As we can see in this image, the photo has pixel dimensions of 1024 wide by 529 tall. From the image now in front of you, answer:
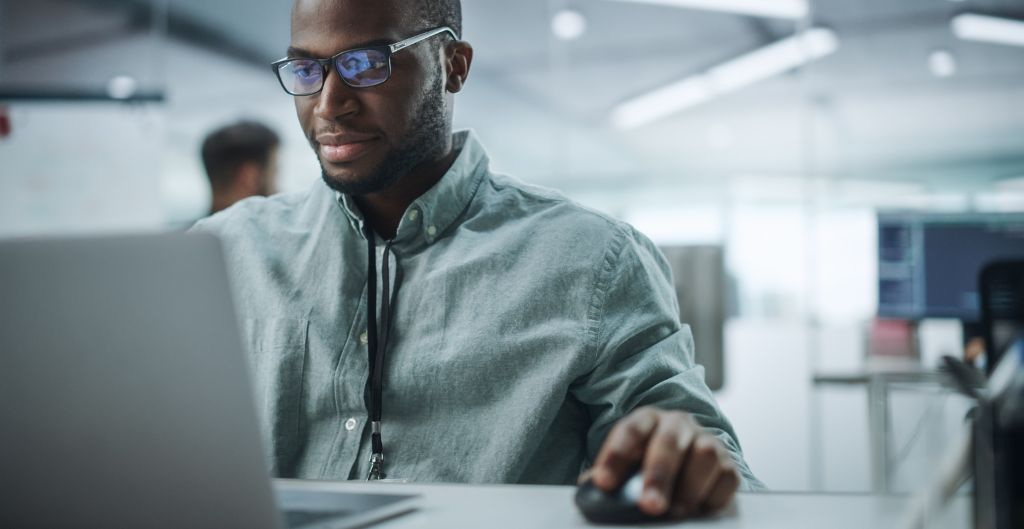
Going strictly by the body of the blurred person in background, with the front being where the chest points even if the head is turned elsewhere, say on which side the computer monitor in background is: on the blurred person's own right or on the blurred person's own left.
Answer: on the blurred person's own right

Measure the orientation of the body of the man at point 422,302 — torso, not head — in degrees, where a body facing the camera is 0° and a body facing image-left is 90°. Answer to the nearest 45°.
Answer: approximately 45°

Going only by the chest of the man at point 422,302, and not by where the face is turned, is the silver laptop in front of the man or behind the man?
in front

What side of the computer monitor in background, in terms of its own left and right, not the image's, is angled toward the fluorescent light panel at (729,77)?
right

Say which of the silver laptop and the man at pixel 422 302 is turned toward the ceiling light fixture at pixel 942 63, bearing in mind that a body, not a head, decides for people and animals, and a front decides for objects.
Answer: the silver laptop

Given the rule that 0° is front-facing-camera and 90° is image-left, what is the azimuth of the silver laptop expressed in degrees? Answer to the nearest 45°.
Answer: approximately 225°

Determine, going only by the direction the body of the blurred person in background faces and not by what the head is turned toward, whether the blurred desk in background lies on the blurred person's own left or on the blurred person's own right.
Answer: on the blurred person's own right

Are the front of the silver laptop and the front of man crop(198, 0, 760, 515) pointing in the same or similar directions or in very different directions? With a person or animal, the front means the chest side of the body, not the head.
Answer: very different directions

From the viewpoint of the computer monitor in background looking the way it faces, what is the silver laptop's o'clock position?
The silver laptop is roughly at 12 o'clock from the computer monitor in background.

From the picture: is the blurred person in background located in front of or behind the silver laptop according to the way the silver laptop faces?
in front

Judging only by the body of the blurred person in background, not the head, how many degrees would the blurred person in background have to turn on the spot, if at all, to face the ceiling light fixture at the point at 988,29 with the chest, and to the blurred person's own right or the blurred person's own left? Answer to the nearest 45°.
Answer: approximately 45° to the blurred person's own right

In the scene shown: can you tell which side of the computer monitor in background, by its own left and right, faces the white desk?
front
